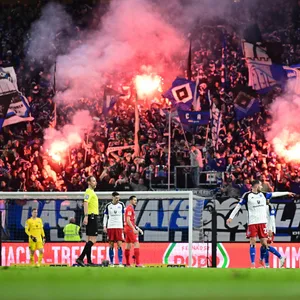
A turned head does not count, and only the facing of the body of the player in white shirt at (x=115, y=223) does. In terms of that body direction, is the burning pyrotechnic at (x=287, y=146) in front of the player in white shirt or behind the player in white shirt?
behind

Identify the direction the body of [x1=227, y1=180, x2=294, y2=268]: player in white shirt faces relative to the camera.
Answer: toward the camera

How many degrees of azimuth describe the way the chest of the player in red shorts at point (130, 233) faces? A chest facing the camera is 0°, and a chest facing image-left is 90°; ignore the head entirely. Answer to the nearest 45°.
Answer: approximately 315°

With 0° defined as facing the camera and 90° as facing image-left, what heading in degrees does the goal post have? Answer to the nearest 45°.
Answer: approximately 0°

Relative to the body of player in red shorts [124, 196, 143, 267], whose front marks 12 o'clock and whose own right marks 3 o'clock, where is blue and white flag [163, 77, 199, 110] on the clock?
The blue and white flag is roughly at 8 o'clock from the player in red shorts.

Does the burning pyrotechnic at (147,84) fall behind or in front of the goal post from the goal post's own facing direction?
behind

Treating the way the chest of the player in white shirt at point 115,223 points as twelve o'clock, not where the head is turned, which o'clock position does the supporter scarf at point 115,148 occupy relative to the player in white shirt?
The supporter scarf is roughly at 6 o'clock from the player in white shirt.

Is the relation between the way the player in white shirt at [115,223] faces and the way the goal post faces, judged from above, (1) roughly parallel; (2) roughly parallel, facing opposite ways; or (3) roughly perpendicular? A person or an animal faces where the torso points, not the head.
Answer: roughly parallel

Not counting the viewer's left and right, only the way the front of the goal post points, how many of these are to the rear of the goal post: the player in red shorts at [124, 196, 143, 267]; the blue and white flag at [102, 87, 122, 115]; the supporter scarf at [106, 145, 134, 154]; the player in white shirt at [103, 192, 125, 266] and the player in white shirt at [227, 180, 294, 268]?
2

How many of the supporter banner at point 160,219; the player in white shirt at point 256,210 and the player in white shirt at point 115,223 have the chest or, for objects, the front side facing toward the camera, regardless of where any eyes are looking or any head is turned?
3

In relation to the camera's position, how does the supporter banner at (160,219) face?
facing the viewer

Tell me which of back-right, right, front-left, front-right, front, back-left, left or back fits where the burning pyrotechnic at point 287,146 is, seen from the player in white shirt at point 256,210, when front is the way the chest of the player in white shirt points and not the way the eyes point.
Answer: back
